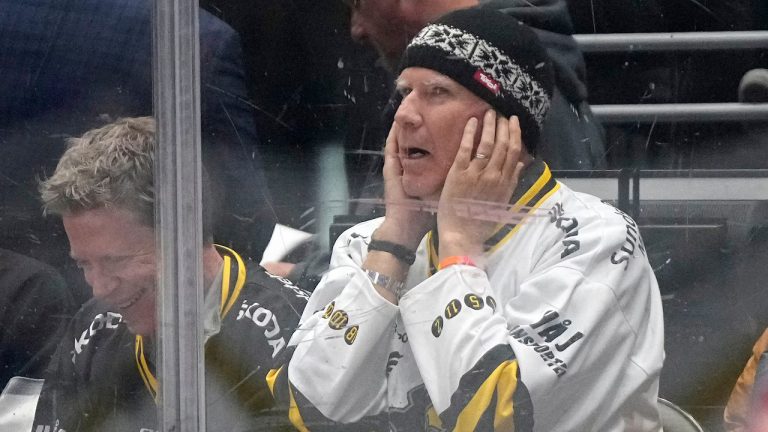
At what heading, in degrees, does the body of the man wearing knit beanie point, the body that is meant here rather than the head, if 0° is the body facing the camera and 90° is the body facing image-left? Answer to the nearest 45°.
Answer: approximately 45°

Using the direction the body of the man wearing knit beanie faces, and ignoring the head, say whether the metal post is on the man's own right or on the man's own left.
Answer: on the man's own right
